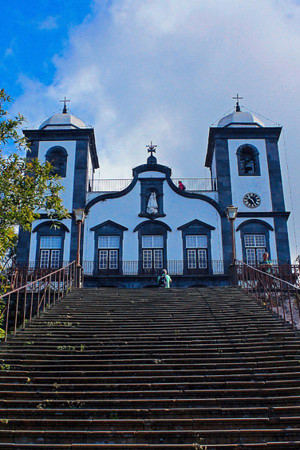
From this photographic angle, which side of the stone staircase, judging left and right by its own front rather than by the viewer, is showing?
front
